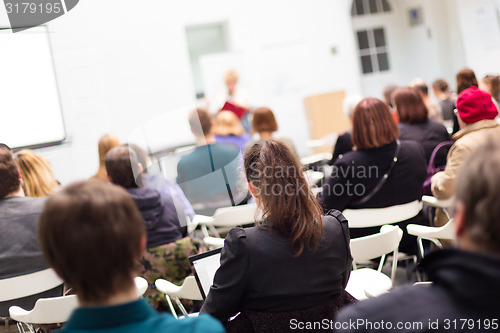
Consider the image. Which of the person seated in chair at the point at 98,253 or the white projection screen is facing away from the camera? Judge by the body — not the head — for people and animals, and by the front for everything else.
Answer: the person seated in chair

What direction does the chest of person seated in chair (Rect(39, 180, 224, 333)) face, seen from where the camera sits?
away from the camera

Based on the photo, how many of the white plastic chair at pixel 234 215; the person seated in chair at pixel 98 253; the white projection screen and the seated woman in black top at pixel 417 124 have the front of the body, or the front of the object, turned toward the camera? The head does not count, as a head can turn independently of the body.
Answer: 1

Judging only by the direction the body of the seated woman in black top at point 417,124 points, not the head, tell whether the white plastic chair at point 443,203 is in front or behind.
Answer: behind

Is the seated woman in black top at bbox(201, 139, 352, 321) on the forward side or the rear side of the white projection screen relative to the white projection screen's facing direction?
on the forward side

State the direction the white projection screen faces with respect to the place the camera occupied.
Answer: facing the viewer

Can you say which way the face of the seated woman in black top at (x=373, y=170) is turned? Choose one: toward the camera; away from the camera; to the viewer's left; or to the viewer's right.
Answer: away from the camera

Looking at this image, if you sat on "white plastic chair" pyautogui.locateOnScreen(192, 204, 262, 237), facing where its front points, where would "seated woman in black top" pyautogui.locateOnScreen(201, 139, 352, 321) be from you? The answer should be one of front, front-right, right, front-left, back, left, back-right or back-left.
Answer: back-left

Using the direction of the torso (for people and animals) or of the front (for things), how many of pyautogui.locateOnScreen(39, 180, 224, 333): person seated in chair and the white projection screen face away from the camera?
1

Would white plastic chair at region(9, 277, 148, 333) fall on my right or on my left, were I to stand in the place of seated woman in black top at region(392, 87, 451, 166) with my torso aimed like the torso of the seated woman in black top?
on my left

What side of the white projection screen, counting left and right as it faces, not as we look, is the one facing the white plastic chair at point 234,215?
front

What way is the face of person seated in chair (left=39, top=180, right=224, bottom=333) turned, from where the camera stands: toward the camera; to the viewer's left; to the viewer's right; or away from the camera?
away from the camera

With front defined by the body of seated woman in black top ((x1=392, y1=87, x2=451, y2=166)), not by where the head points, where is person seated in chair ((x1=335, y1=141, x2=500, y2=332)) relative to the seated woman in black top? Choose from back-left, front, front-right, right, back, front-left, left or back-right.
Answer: back-left

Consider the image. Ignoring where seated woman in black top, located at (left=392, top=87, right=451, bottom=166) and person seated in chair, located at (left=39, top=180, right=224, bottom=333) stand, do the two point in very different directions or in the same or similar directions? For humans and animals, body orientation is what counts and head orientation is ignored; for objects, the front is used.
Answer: same or similar directions

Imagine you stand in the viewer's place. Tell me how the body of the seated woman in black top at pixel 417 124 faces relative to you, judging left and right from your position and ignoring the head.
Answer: facing away from the viewer and to the left of the viewer

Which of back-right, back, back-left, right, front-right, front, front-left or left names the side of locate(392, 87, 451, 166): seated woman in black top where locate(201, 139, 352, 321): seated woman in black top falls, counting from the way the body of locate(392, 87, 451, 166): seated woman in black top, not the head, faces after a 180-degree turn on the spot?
front-right
